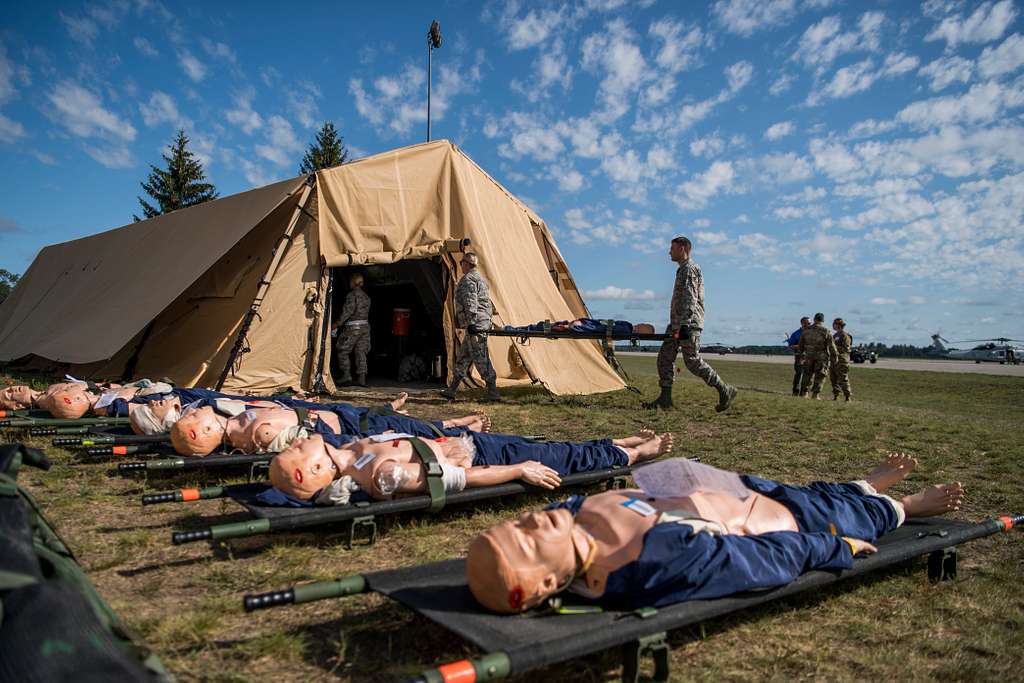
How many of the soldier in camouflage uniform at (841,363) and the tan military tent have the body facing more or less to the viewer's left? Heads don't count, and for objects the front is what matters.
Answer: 1

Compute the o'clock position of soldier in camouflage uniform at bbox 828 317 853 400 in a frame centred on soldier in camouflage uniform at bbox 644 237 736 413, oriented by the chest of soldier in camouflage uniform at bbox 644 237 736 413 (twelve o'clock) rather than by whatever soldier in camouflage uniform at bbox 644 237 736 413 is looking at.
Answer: soldier in camouflage uniform at bbox 828 317 853 400 is roughly at 4 o'clock from soldier in camouflage uniform at bbox 644 237 736 413.

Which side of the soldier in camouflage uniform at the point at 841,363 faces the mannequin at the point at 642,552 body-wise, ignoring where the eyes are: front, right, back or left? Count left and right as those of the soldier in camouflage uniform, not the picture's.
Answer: left

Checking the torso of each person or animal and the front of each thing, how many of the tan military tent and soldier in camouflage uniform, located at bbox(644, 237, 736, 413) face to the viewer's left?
1

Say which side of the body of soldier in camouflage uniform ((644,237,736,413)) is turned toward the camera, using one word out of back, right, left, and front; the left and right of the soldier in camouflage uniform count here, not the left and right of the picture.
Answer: left

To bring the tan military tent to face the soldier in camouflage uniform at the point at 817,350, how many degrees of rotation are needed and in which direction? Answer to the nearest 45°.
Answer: approximately 45° to its left
